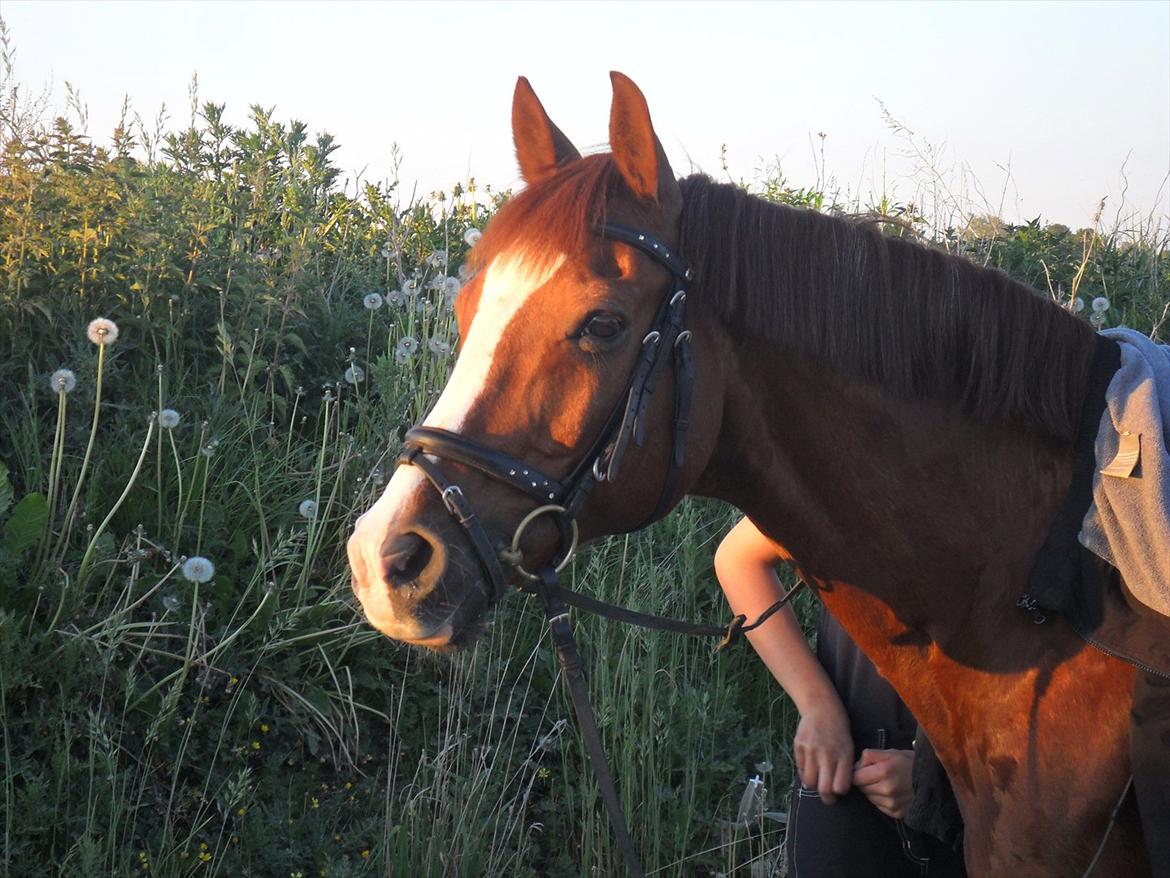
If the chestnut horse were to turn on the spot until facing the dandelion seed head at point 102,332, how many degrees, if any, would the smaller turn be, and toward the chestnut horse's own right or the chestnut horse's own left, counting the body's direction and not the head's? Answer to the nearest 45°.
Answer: approximately 45° to the chestnut horse's own right

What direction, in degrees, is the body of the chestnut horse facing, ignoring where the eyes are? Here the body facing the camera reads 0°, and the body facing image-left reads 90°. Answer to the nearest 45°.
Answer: approximately 90°
